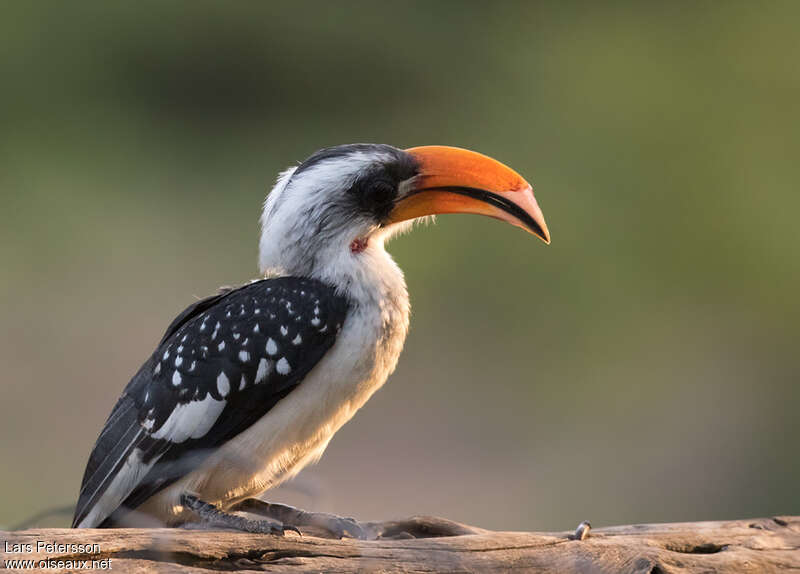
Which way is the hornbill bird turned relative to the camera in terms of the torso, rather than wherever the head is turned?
to the viewer's right
